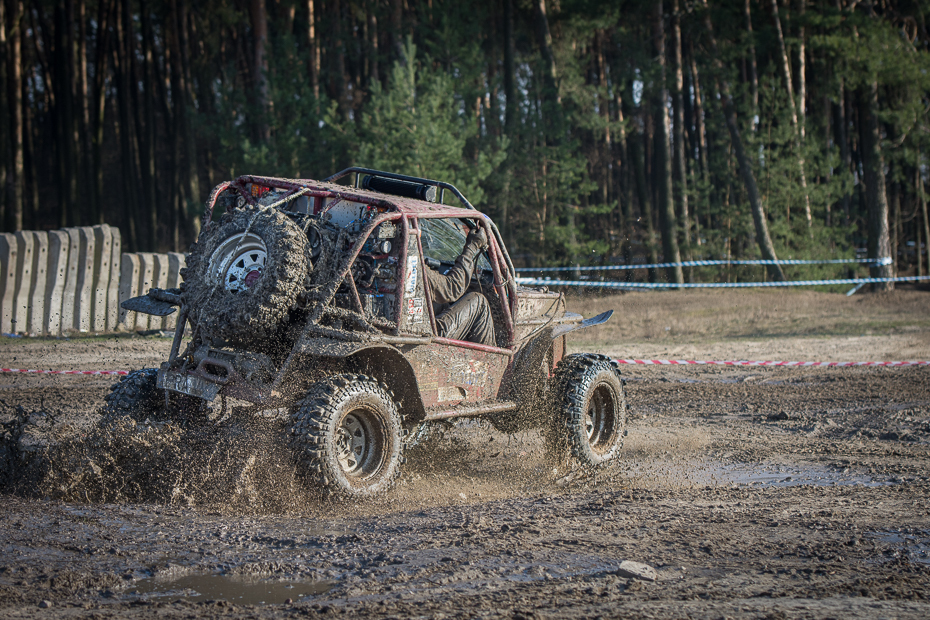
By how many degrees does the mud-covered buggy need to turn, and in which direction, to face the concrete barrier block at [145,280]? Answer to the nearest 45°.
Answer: approximately 45° to its left

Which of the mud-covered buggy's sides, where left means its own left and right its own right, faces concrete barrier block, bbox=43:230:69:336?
left

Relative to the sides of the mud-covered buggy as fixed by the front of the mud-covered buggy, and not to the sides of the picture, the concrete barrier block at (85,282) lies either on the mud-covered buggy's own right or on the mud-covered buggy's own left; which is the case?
on the mud-covered buggy's own left

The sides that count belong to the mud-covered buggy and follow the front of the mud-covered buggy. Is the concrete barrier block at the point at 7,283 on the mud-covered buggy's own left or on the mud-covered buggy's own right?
on the mud-covered buggy's own left

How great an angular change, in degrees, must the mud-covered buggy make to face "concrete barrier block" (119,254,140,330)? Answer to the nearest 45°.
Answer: approximately 45° to its left

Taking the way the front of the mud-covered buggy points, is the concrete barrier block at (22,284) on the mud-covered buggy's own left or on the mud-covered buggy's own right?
on the mud-covered buggy's own left

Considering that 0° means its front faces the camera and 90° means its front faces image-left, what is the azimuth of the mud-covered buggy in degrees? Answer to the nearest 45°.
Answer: approximately 225°

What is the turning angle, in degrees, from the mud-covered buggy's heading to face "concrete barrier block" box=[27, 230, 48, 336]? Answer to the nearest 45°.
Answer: approximately 90° to its left
